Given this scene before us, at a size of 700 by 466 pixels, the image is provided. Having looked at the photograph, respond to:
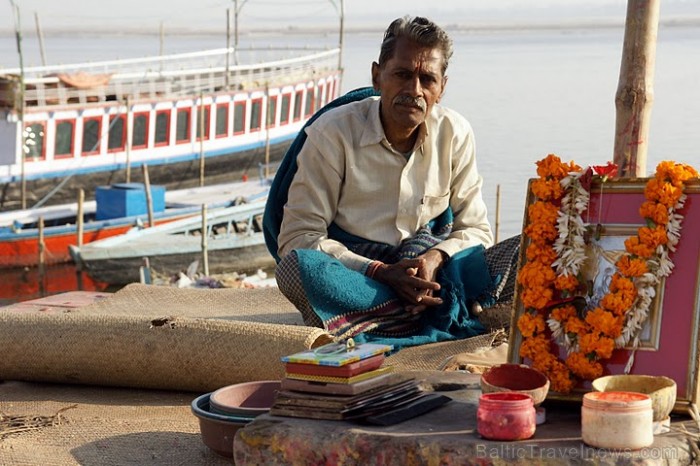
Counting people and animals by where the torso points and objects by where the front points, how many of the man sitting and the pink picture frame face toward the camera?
2

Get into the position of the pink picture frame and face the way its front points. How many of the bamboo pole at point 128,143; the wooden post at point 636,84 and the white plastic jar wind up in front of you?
1

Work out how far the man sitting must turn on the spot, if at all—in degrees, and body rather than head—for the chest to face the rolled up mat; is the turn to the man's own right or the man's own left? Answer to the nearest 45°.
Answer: approximately 45° to the man's own right

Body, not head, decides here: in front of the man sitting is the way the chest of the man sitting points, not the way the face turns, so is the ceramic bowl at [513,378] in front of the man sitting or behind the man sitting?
in front

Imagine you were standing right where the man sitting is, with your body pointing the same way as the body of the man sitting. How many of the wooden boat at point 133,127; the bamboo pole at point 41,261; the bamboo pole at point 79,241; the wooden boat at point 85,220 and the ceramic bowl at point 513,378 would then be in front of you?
1

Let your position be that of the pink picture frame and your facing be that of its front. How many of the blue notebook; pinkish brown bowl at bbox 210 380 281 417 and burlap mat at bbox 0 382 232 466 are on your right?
3

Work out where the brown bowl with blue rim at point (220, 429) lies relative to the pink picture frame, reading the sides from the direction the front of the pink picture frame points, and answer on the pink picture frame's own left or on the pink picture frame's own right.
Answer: on the pink picture frame's own right

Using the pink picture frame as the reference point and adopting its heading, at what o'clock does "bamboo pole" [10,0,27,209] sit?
The bamboo pole is roughly at 5 o'clock from the pink picture frame.

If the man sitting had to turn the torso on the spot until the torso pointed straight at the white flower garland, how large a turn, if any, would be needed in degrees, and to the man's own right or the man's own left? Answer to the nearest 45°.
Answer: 0° — they already face it

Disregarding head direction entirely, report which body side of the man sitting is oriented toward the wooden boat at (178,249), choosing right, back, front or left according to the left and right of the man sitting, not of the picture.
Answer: back

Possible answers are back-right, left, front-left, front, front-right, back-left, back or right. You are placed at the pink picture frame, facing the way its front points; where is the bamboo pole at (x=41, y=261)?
back-right

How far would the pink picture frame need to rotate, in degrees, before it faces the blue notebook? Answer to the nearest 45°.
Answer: approximately 90° to its right

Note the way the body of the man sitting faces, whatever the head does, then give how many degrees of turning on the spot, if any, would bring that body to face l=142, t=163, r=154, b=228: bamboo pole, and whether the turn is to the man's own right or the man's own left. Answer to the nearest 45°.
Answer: approximately 180°

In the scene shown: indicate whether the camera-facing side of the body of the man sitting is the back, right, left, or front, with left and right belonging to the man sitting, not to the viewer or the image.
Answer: front

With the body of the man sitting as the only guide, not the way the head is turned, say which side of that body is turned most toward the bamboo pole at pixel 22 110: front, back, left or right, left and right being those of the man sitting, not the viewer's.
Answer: back

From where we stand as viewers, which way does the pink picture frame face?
facing the viewer
